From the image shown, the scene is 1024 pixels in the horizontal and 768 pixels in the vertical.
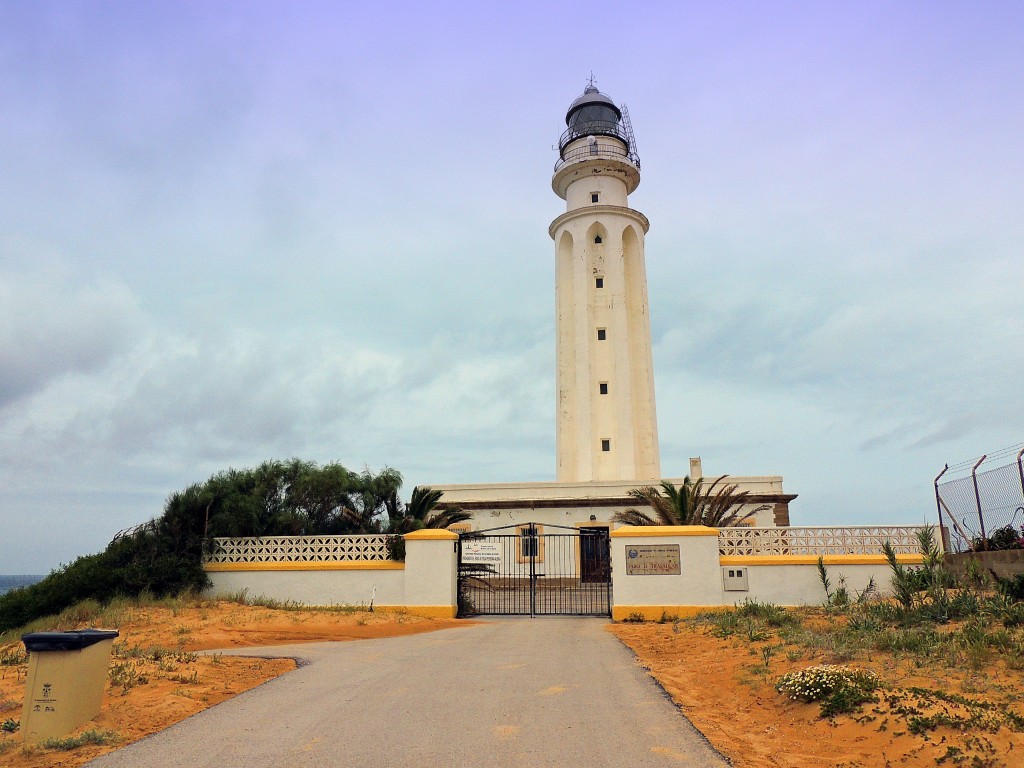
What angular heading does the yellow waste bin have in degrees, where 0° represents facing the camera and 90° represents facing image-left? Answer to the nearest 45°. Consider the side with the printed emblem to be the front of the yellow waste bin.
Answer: approximately 0°

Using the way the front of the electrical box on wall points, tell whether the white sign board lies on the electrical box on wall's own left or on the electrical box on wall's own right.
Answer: on the electrical box on wall's own right

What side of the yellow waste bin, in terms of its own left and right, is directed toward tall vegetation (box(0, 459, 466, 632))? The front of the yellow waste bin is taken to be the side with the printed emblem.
back

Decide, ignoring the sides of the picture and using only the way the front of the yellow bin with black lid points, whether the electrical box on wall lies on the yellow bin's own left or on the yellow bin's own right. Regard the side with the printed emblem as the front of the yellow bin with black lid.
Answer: on the yellow bin's own left

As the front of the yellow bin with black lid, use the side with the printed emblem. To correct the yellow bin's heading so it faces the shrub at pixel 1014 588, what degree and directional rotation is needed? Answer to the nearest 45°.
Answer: approximately 90° to its left

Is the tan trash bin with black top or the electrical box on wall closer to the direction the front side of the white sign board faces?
the tan trash bin with black top

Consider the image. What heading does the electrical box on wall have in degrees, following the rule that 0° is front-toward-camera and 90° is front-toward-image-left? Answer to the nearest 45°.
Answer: approximately 0°

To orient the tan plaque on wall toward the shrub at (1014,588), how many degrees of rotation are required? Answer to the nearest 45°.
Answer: approximately 45° to its left

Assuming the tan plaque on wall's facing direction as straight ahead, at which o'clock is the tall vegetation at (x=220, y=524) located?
The tall vegetation is roughly at 3 o'clock from the tan plaque on wall.
